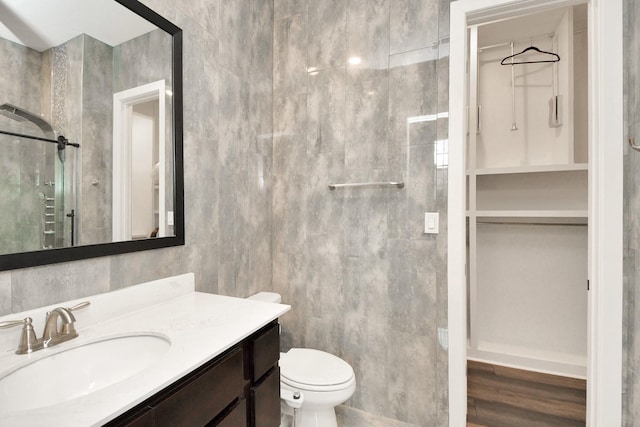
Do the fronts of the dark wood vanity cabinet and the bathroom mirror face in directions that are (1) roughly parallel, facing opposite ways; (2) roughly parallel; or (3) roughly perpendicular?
roughly parallel

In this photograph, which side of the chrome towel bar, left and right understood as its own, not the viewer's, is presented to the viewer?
front

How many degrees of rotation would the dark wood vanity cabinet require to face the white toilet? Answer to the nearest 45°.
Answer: approximately 90° to its left

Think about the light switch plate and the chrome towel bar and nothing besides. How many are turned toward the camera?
2

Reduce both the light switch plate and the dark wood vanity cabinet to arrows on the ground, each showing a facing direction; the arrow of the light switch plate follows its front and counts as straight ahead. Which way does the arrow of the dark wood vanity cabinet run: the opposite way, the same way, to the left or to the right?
to the left

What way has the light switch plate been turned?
toward the camera

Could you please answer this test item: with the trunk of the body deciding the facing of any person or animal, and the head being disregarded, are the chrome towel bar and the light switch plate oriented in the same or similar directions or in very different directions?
same or similar directions

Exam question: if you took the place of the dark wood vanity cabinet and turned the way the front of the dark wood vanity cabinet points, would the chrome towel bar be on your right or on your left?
on your left

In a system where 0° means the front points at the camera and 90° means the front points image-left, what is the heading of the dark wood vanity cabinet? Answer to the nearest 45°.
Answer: approximately 315°

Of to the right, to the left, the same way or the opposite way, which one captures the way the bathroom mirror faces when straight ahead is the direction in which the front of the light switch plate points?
to the left

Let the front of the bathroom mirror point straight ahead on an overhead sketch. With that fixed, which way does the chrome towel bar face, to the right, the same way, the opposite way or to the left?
to the right

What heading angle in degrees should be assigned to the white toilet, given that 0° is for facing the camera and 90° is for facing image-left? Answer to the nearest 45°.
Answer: approximately 315°
